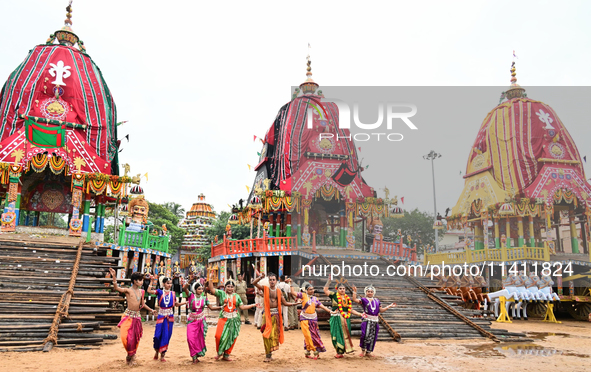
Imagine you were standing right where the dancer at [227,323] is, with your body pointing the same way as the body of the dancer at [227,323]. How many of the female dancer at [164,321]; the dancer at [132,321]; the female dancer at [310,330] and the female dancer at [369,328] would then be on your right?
2

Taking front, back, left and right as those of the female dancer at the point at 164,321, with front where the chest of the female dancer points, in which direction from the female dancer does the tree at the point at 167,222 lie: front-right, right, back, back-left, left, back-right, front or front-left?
back

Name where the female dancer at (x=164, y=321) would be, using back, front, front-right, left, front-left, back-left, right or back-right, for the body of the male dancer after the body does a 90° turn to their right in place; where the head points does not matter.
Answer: front

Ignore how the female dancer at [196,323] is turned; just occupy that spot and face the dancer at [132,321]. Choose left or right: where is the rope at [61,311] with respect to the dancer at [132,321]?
right

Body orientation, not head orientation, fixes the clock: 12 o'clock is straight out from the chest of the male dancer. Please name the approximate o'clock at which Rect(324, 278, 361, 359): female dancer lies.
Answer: The female dancer is roughly at 8 o'clock from the male dancer.

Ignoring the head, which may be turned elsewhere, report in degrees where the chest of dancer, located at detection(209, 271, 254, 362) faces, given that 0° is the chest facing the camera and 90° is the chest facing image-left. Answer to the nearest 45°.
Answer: approximately 0°

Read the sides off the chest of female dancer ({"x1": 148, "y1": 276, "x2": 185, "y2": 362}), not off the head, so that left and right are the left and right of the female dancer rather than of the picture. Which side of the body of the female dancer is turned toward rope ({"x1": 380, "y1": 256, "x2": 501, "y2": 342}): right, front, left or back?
left

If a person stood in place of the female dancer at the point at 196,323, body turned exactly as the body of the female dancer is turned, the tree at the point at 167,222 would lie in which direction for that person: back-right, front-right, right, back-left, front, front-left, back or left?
back

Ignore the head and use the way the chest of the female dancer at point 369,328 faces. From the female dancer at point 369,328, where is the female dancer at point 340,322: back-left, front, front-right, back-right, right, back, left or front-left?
right

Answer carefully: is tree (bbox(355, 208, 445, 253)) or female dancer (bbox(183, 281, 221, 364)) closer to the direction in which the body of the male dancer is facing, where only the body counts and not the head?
the female dancer

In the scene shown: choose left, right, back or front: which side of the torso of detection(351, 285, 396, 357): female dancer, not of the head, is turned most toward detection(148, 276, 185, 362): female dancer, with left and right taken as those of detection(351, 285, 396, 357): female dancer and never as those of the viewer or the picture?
right

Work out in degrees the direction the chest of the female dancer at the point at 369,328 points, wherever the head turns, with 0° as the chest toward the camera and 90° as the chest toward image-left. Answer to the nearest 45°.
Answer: approximately 0°
